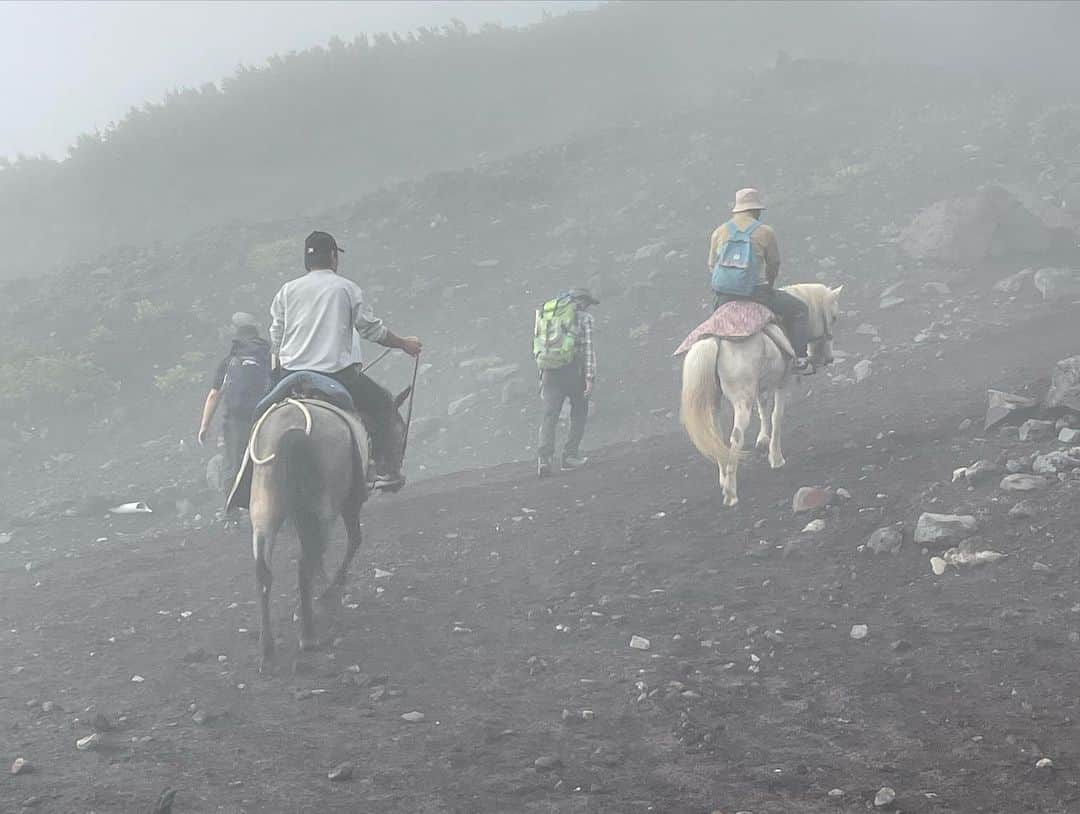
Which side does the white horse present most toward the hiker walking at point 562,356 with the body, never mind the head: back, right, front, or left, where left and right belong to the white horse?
left

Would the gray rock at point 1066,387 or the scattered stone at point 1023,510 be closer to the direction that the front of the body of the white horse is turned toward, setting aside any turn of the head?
the gray rock

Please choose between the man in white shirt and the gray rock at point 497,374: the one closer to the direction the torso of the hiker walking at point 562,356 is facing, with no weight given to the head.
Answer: the gray rock

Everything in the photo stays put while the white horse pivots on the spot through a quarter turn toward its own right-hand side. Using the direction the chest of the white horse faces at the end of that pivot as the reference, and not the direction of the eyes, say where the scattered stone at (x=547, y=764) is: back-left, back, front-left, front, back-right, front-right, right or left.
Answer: front-right

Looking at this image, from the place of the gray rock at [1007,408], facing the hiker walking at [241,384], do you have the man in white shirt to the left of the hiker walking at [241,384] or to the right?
left

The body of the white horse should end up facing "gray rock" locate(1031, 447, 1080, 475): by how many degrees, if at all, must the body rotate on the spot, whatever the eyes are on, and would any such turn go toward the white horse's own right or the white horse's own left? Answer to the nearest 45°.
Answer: approximately 90° to the white horse's own right

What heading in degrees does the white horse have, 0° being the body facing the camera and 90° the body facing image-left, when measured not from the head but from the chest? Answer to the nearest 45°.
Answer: approximately 225°

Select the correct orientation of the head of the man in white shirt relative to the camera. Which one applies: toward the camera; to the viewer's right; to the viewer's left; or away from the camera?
away from the camera

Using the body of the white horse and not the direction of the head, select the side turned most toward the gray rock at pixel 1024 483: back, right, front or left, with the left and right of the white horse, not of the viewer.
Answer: right

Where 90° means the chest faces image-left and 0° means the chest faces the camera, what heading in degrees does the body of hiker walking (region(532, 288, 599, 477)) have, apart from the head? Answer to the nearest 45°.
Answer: approximately 225°

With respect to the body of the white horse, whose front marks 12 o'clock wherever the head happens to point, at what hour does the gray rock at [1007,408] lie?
The gray rock is roughly at 1 o'clock from the white horse.
